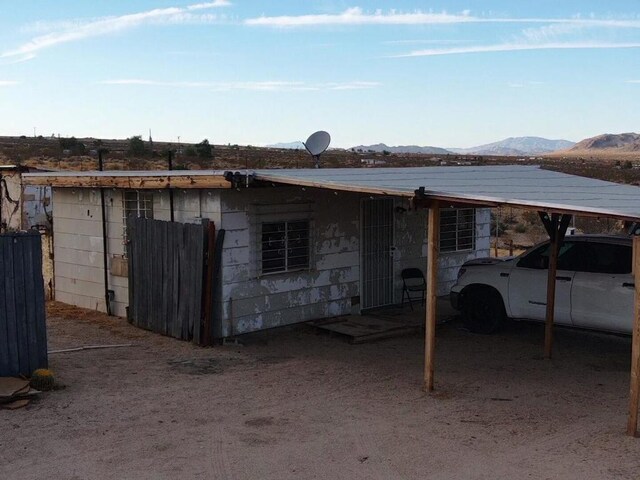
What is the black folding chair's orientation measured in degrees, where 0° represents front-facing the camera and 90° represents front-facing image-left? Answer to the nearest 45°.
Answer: approximately 315°

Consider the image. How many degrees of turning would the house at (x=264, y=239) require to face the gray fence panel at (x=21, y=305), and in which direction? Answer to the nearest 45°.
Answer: approximately 90° to its right

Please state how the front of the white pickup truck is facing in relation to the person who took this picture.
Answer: facing to the left of the viewer

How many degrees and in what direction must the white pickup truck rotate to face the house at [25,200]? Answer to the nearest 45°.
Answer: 0° — it already faces it

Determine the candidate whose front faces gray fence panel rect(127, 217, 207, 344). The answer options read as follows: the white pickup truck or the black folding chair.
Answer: the white pickup truck

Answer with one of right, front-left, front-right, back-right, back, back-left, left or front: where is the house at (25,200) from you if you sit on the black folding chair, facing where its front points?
back-right

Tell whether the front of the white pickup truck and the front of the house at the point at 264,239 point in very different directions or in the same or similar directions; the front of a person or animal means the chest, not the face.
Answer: very different directions

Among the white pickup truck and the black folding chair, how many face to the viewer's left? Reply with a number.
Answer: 1

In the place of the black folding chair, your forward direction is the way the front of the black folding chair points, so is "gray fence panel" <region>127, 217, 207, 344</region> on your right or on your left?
on your right

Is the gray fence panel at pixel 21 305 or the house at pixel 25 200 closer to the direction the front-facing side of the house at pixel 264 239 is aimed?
the gray fence panel

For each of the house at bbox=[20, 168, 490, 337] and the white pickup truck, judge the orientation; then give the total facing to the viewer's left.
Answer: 1
